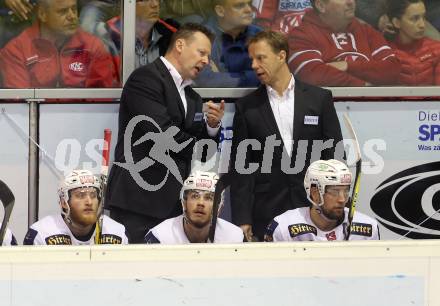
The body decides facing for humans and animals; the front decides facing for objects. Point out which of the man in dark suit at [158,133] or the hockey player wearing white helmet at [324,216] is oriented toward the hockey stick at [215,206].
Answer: the man in dark suit

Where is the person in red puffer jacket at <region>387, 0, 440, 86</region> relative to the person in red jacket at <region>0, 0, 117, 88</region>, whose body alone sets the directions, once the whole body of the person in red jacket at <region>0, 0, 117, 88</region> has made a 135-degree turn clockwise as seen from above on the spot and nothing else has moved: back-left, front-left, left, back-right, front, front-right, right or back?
back-right

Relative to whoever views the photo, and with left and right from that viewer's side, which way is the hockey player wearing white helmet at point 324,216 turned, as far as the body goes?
facing the viewer and to the right of the viewer

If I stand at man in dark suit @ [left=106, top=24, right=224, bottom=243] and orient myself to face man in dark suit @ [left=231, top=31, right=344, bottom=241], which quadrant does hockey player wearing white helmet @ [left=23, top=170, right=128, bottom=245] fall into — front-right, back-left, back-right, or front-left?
back-right

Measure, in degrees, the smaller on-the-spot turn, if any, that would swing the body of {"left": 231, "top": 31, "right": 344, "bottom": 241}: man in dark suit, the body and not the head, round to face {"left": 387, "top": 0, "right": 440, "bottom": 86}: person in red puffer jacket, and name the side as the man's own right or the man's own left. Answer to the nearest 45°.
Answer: approximately 90° to the man's own left

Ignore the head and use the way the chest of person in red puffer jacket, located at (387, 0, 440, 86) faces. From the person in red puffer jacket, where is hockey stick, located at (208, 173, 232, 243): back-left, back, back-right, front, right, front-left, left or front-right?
right

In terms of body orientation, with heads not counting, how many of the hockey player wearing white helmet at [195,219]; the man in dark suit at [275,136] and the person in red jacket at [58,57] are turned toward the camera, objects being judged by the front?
3

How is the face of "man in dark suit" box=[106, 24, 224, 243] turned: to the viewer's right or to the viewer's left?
to the viewer's right

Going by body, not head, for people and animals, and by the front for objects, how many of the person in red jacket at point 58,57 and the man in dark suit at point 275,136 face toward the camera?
2

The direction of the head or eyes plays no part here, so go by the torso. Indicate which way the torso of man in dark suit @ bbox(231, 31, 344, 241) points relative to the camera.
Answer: toward the camera
